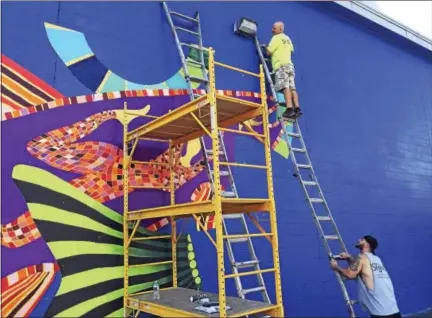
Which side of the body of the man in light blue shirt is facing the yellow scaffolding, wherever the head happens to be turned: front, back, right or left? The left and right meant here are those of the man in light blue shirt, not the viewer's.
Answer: left

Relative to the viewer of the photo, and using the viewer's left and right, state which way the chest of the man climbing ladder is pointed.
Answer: facing away from the viewer and to the left of the viewer
